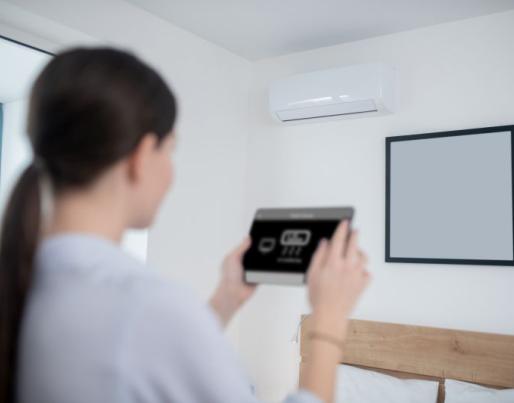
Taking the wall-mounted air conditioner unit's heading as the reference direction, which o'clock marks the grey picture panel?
The grey picture panel is roughly at 8 o'clock from the wall-mounted air conditioner unit.

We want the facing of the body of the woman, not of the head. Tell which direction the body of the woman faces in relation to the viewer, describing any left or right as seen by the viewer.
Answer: facing away from the viewer and to the right of the viewer

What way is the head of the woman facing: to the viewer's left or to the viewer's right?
to the viewer's right

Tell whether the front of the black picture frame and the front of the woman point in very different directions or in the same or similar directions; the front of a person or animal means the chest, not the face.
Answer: very different directions

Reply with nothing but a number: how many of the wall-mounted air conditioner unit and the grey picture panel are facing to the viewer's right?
0

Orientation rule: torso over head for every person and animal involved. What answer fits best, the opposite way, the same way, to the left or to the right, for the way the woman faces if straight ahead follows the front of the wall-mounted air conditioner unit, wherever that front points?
the opposite way

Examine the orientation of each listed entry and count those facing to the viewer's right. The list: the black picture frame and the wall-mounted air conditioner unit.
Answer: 0

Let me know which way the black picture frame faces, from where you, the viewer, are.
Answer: facing the viewer and to the left of the viewer
